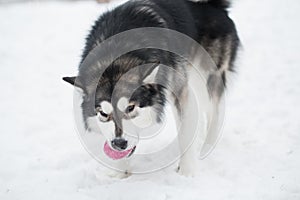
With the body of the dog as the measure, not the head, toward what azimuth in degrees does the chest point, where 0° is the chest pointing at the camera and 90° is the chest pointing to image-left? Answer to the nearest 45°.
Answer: approximately 45°
